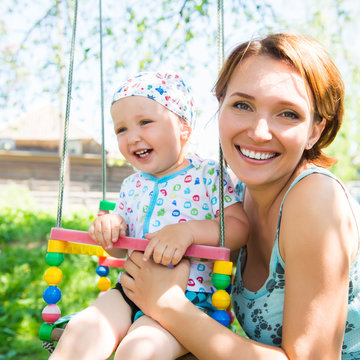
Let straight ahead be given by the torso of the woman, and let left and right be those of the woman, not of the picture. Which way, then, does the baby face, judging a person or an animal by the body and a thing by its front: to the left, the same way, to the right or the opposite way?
the same way

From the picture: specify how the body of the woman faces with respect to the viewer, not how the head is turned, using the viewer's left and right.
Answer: facing the viewer and to the left of the viewer

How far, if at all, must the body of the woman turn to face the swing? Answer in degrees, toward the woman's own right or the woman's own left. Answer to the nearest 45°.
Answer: approximately 45° to the woman's own right

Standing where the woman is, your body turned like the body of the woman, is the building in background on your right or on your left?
on your right

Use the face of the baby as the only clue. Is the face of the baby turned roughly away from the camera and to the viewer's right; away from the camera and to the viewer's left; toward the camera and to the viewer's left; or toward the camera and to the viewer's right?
toward the camera and to the viewer's left

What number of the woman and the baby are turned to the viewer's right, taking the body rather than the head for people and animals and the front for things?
0

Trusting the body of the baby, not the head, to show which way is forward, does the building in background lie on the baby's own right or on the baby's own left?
on the baby's own right
